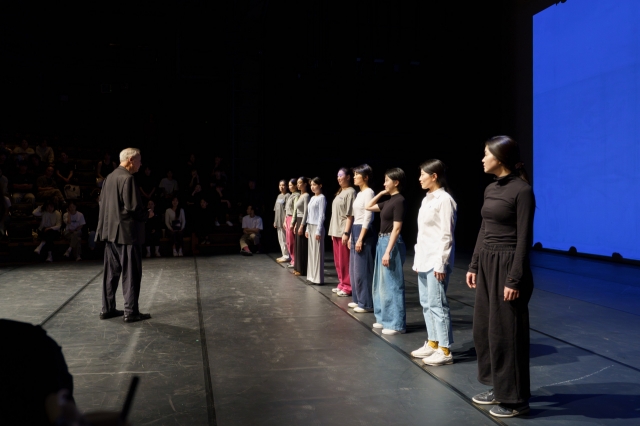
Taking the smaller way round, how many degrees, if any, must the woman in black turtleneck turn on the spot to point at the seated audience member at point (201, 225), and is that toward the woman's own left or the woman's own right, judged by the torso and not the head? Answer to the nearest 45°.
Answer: approximately 90° to the woman's own right

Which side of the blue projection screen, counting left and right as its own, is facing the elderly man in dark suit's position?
front

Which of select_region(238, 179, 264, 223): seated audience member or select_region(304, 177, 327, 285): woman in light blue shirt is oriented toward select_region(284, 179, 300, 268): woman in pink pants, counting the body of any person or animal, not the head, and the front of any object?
the seated audience member

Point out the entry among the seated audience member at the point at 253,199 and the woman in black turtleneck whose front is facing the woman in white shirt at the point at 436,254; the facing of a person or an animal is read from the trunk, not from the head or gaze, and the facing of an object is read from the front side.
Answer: the seated audience member

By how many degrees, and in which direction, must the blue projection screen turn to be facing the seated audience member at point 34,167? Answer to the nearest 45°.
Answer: approximately 45° to its right

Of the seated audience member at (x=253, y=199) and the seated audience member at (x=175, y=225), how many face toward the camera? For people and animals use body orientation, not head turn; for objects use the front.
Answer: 2

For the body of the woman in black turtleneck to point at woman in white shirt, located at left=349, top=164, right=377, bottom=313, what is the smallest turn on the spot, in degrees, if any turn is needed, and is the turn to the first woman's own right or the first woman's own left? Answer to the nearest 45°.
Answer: approximately 90° to the first woman's own right

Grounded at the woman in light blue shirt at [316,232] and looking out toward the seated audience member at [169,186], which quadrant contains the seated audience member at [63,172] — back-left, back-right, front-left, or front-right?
front-left

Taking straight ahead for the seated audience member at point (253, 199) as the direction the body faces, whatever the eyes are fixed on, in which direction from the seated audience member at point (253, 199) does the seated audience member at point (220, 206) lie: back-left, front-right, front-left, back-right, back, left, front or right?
right

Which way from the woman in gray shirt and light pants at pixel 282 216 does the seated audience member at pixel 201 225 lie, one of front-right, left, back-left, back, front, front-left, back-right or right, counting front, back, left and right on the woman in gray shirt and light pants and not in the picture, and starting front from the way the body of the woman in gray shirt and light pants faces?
right

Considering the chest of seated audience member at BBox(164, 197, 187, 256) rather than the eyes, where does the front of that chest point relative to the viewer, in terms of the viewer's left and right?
facing the viewer

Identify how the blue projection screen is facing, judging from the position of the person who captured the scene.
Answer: facing the viewer and to the left of the viewer

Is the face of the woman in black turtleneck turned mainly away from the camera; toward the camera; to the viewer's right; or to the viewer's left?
to the viewer's left

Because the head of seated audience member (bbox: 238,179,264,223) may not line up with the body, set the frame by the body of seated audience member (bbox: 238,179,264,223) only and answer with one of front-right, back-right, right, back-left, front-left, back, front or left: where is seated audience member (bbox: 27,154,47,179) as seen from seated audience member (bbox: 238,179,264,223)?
right

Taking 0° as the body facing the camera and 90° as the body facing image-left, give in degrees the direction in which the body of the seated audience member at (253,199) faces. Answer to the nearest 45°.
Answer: approximately 0°
